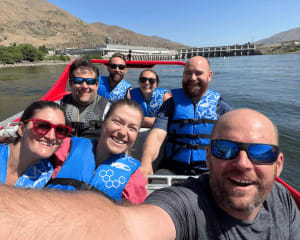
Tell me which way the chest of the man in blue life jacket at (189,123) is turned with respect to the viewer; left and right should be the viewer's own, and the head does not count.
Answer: facing the viewer

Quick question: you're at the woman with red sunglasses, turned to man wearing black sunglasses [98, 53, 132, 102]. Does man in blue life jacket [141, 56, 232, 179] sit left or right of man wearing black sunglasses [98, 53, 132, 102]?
right

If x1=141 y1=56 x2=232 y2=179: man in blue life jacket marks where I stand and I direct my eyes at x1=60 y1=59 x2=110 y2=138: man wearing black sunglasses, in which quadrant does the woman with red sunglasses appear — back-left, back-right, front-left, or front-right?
front-left

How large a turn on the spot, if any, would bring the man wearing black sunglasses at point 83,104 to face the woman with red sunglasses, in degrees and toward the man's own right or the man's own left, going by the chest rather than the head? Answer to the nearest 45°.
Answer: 0° — they already face them

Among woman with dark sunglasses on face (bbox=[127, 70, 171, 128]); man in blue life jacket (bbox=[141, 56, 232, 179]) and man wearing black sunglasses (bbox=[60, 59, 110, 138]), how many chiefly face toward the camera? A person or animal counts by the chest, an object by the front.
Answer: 3

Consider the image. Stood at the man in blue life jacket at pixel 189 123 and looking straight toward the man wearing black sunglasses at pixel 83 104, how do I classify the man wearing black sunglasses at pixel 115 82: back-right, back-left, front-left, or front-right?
front-right

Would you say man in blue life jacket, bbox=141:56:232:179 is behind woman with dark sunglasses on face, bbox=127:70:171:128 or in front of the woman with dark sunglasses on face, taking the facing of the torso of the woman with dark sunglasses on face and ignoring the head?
in front

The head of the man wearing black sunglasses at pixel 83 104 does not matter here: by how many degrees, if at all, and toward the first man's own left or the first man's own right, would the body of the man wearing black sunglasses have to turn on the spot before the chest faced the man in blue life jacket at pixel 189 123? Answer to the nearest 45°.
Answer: approximately 90° to the first man's own left

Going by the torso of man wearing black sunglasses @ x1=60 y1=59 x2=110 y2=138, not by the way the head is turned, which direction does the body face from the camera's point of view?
toward the camera

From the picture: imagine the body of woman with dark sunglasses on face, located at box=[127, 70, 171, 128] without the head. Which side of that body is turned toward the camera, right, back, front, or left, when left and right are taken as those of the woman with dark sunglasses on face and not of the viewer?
front

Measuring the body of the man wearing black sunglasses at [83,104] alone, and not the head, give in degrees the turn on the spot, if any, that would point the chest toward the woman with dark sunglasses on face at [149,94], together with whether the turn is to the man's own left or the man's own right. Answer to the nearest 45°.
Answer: approximately 135° to the man's own left
